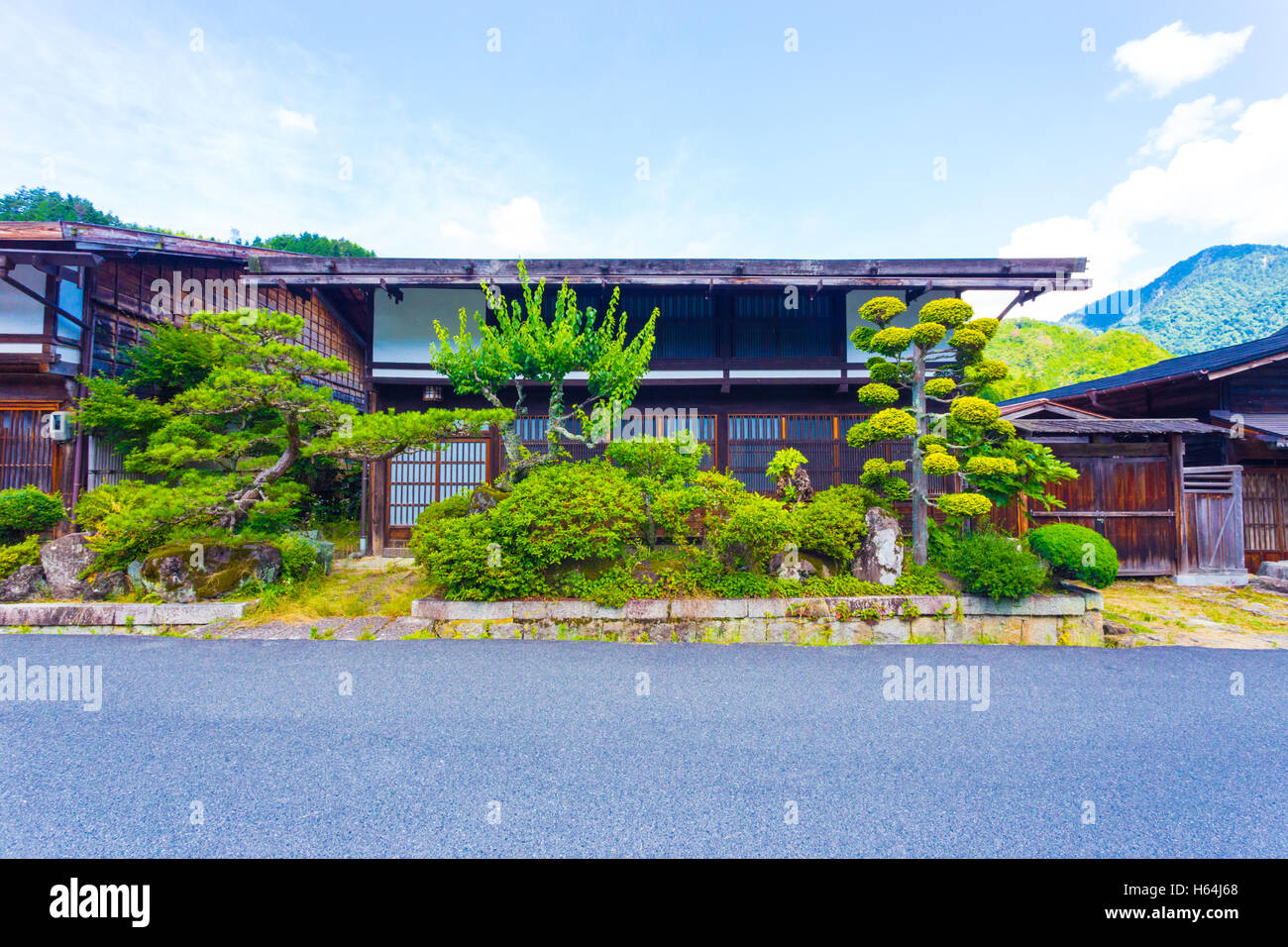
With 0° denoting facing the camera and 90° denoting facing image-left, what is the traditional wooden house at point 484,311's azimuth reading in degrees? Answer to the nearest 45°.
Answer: approximately 0°

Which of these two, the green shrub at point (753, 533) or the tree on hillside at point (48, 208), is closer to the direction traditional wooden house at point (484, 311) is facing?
the green shrub

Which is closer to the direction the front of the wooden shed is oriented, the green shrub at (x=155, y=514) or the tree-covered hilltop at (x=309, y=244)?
the green shrub

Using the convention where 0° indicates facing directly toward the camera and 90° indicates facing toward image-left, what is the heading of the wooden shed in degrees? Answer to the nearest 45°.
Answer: approximately 0°

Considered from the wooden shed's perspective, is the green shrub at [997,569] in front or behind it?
in front

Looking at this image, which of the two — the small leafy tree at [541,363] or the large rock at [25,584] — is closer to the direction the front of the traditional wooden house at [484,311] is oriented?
the small leafy tree

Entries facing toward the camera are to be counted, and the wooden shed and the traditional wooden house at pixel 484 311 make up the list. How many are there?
2
